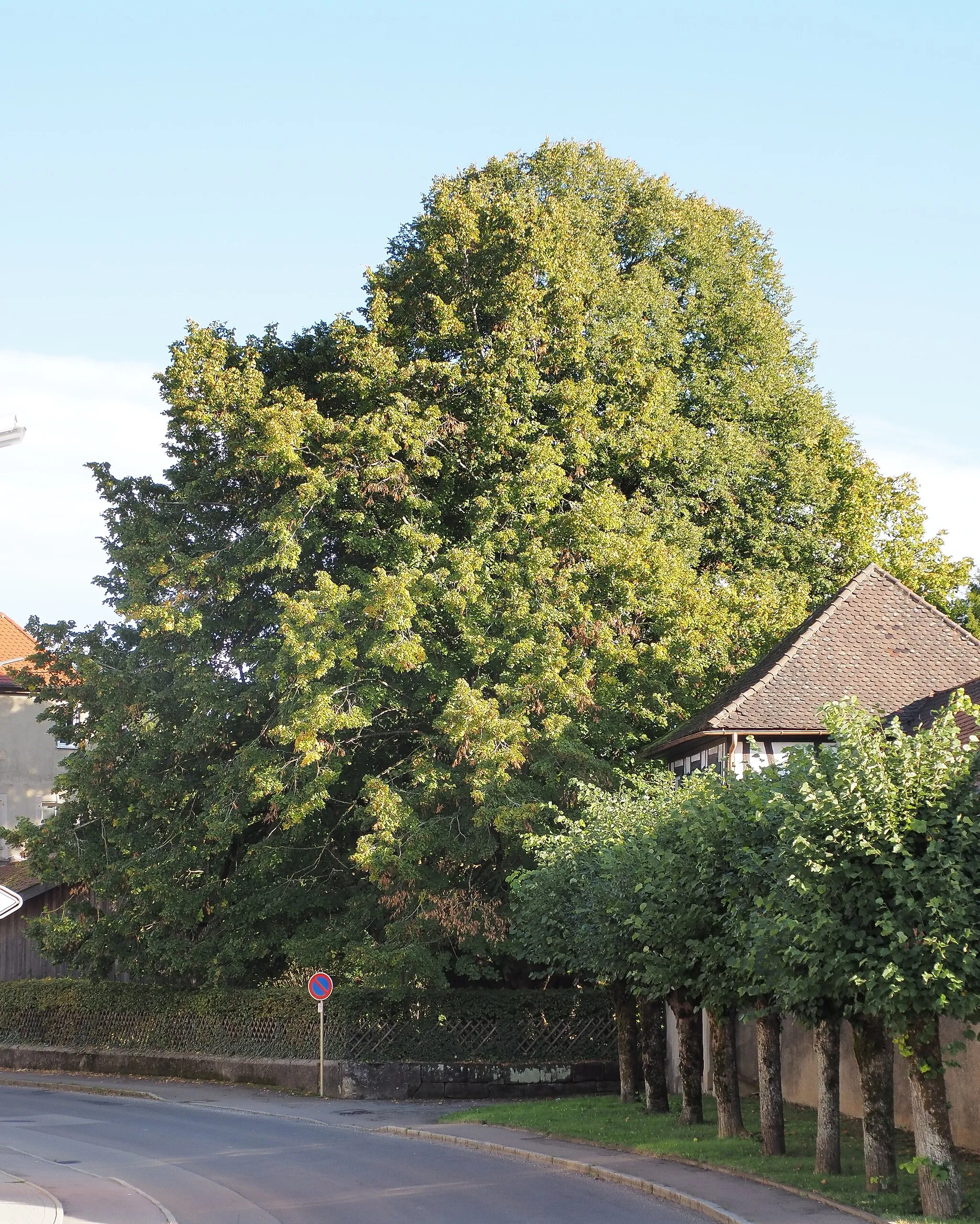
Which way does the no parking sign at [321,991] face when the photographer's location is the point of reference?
facing the viewer

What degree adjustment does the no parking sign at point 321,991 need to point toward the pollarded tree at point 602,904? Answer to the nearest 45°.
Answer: approximately 45° to its left

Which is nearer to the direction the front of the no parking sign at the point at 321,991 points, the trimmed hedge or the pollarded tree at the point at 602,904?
the pollarded tree

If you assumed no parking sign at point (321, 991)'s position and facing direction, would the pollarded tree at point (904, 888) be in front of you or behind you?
in front
